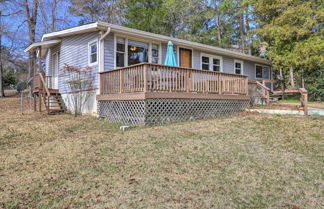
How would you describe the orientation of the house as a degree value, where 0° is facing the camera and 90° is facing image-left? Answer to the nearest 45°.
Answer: approximately 315°

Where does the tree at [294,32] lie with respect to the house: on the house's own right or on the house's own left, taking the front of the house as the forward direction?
on the house's own left

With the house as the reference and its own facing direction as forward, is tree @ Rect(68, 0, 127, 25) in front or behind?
behind
